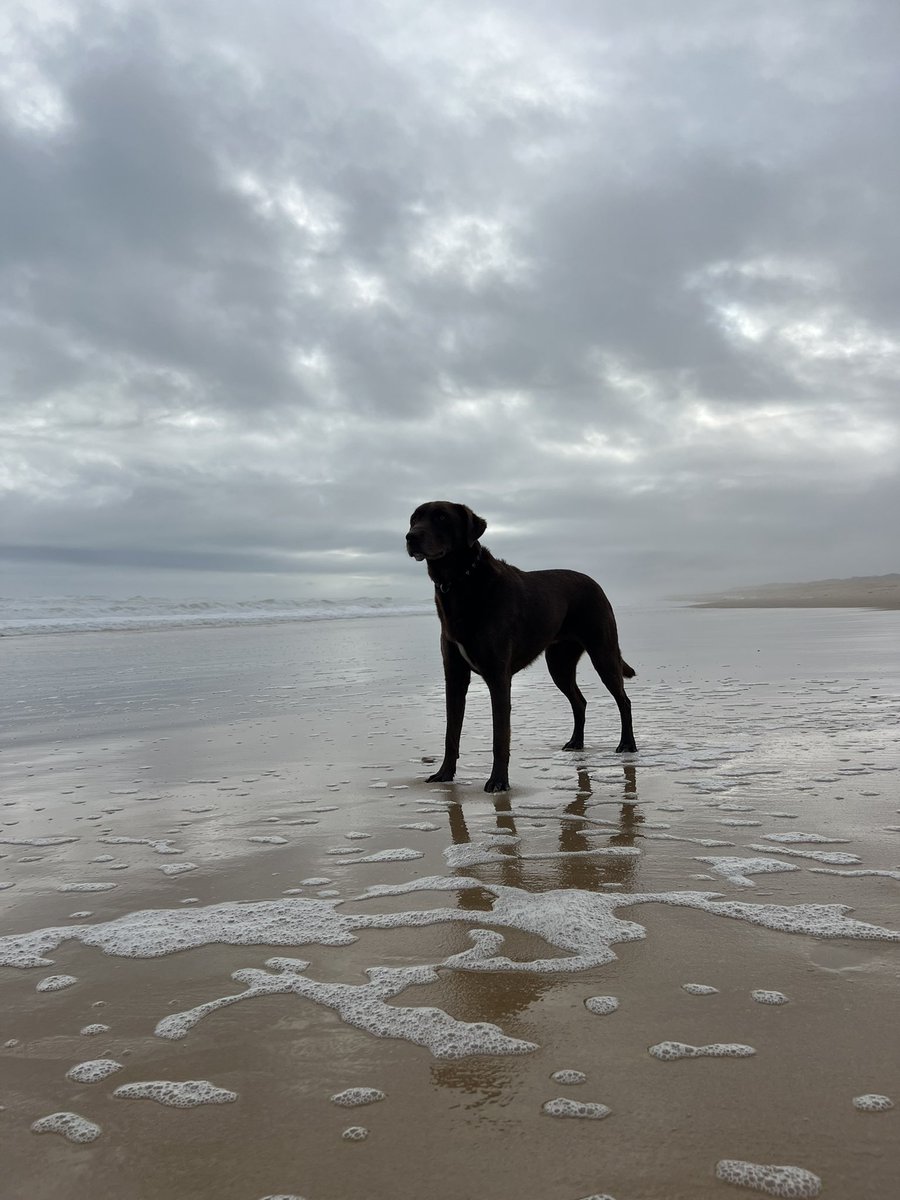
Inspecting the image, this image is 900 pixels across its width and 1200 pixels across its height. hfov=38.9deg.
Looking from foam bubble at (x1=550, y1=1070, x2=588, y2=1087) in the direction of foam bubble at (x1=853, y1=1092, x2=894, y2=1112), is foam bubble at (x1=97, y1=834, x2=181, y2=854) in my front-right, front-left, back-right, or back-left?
back-left

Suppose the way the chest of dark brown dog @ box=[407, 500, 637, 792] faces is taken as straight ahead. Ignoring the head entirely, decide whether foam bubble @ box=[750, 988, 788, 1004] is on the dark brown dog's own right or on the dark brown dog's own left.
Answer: on the dark brown dog's own left

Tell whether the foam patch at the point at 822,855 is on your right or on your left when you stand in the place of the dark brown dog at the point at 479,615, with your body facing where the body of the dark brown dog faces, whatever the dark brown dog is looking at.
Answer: on your left

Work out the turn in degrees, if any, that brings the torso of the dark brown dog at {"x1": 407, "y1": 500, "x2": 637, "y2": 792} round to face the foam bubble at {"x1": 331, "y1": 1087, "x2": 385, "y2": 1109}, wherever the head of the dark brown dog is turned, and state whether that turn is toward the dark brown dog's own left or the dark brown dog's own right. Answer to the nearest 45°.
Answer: approximately 45° to the dark brown dog's own left

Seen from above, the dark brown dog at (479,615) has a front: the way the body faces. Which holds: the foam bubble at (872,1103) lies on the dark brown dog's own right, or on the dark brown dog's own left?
on the dark brown dog's own left

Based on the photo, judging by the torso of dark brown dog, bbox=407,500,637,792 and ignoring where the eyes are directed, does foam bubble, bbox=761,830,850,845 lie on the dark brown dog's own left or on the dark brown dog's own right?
on the dark brown dog's own left

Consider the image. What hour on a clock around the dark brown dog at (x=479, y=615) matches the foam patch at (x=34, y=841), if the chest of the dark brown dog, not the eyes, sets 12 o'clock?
The foam patch is roughly at 12 o'clock from the dark brown dog.

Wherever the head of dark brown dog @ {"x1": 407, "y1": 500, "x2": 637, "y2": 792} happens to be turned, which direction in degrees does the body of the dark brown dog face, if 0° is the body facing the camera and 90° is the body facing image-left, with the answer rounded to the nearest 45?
approximately 45°
